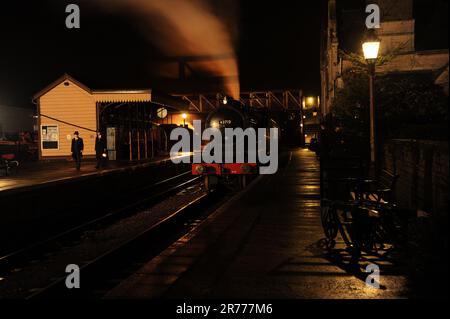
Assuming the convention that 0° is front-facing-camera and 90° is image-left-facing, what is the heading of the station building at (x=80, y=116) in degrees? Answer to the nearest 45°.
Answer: approximately 270°

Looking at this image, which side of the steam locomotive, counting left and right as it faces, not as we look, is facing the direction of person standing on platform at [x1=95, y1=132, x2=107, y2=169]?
right

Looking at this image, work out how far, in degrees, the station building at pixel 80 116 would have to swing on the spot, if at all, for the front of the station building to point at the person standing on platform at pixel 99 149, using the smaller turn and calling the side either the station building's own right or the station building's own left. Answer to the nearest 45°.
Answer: approximately 90° to the station building's own right

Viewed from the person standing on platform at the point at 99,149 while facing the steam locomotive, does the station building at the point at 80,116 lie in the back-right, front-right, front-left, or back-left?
back-left

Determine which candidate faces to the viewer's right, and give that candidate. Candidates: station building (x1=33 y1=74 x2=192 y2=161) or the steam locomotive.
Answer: the station building

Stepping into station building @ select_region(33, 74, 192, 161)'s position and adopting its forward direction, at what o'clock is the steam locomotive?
The steam locomotive is roughly at 2 o'clock from the station building.

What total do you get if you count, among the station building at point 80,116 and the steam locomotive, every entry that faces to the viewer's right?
1

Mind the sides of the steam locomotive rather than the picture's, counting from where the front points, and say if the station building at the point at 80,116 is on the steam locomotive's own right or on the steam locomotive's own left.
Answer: on the steam locomotive's own right

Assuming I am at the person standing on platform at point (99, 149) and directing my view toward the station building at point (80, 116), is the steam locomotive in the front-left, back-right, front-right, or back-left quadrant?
back-right
